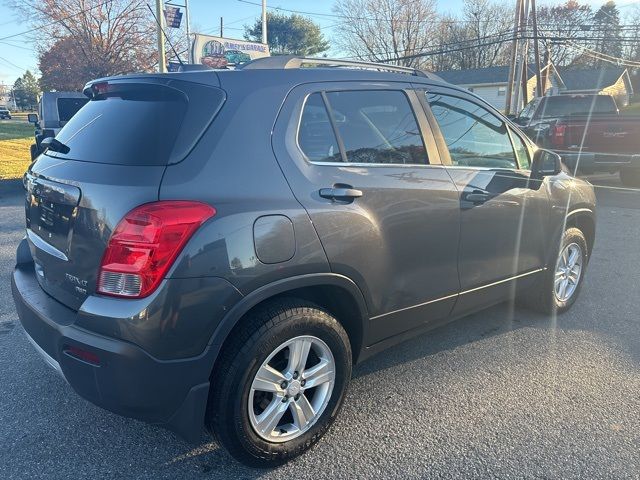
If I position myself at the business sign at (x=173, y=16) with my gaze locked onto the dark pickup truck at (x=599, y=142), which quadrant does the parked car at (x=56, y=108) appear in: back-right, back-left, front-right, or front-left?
front-right

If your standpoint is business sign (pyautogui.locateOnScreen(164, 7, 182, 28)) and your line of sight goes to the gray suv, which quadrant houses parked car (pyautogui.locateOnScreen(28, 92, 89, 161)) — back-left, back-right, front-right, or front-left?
front-right

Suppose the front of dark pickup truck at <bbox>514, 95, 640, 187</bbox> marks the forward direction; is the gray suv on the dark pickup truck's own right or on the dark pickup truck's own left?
on the dark pickup truck's own left

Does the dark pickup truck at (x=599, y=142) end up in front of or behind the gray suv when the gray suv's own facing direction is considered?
in front

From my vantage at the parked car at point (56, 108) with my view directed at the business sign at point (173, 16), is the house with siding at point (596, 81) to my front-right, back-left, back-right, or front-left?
front-right

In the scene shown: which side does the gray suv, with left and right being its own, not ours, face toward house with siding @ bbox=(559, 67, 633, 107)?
front

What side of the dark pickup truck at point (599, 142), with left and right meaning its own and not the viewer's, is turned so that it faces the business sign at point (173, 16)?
left

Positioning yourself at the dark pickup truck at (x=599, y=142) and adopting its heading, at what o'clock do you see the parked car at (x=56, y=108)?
The parked car is roughly at 10 o'clock from the dark pickup truck.

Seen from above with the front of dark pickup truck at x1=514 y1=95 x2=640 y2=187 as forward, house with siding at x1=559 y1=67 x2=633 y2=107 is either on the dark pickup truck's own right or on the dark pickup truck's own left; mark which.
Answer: on the dark pickup truck's own right

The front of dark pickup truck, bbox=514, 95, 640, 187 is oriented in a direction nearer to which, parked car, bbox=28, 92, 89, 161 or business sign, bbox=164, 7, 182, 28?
the business sign

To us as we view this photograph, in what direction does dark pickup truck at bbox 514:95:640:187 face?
facing away from the viewer and to the left of the viewer

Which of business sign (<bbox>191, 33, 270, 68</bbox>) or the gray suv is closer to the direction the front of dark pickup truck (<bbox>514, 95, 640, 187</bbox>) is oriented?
the business sign

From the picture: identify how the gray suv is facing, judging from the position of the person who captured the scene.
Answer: facing away from the viewer and to the right of the viewer

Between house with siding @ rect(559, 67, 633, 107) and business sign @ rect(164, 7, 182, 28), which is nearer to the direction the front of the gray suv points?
the house with siding

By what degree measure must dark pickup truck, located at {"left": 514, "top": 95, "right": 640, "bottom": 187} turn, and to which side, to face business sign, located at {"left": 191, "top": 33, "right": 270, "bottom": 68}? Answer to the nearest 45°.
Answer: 0° — it already faces it

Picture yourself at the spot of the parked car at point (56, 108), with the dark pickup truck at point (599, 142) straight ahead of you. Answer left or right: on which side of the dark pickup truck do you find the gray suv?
right
